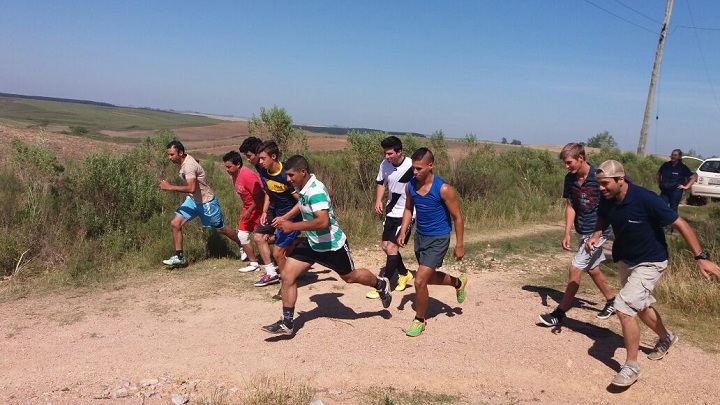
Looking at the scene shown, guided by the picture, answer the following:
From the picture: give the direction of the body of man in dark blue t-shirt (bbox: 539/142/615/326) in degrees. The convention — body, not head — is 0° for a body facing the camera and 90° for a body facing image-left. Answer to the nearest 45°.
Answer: approximately 45°

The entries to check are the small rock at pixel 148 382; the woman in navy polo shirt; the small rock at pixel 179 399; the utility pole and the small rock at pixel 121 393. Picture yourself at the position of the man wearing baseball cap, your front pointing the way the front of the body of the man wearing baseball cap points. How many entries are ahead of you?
3

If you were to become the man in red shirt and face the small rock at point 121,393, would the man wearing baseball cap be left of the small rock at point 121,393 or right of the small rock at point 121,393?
left

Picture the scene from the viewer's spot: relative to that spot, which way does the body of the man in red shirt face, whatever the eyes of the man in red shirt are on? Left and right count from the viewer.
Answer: facing to the left of the viewer

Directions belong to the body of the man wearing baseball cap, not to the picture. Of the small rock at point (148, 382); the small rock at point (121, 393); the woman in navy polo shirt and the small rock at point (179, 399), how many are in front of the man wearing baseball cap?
3

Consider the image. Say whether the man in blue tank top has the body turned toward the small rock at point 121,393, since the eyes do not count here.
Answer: yes

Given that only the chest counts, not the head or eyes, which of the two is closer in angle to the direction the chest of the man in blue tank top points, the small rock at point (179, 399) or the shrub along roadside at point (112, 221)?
the small rock

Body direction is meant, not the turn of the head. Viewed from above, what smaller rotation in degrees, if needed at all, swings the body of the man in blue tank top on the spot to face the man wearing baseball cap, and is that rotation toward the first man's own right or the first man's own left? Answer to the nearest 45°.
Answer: approximately 135° to the first man's own left

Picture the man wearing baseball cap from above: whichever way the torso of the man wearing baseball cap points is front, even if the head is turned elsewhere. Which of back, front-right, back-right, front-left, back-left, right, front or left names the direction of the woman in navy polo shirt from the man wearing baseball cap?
back-right
